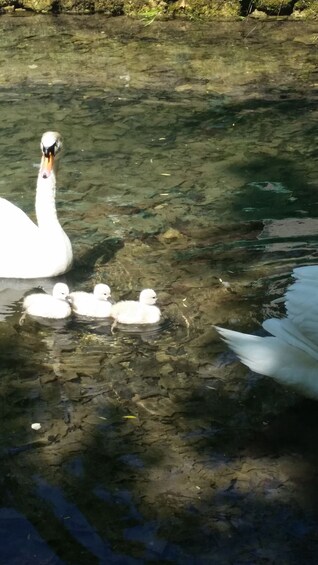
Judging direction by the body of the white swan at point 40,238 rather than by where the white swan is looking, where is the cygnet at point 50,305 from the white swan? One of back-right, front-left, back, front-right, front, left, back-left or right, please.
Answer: right

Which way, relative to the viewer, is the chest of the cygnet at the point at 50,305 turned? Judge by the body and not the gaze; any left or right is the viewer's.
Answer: facing to the right of the viewer

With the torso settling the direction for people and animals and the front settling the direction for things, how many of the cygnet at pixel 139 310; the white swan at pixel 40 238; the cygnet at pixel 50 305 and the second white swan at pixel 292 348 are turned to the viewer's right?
4

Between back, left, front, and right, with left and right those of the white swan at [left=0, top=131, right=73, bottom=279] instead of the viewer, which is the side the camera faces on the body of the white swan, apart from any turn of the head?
right

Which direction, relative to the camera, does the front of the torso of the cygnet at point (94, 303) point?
to the viewer's right

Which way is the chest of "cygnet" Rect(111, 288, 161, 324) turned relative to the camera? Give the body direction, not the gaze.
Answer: to the viewer's right

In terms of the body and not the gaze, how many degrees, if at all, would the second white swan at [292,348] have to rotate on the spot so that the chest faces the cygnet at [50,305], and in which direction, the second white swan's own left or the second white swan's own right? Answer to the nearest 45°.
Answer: approximately 135° to the second white swan's own left

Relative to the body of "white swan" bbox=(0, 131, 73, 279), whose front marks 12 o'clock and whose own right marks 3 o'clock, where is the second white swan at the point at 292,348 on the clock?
The second white swan is roughly at 2 o'clock from the white swan.

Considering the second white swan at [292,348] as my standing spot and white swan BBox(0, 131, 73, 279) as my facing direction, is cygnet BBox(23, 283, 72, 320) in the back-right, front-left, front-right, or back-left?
front-left

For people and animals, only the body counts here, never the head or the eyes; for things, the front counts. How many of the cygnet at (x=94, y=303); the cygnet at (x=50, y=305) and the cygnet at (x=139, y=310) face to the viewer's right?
3

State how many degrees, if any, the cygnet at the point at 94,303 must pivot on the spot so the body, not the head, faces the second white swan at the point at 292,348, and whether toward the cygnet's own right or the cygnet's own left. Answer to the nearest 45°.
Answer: approximately 45° to the cygnet's own right

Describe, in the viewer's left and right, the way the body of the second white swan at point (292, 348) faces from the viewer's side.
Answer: facing to the right of the viewer

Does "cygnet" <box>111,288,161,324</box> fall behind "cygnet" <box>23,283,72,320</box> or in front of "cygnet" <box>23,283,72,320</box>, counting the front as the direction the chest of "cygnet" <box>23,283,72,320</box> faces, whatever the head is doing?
in front

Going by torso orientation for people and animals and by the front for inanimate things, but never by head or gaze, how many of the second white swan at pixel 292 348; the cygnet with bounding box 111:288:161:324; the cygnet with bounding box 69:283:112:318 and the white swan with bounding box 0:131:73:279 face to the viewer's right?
4
